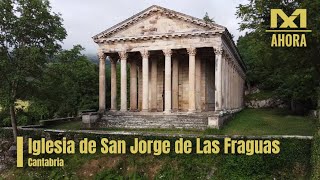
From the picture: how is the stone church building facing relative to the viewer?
toward the camera

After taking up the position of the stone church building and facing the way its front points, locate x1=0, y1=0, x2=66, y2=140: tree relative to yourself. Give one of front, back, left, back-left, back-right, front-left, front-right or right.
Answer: front-right
